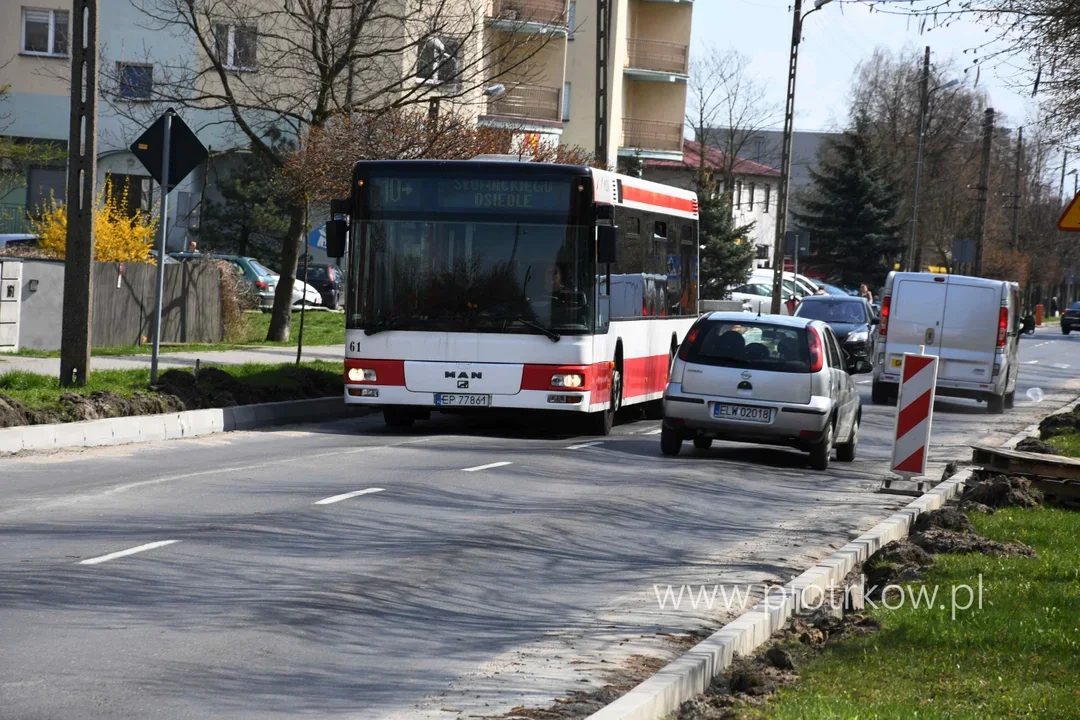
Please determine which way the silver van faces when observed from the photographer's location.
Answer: facing away from the viewer

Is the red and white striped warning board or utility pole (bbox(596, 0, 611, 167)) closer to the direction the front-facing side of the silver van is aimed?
the utility pole

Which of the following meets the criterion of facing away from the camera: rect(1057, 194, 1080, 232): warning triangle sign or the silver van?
the silver van

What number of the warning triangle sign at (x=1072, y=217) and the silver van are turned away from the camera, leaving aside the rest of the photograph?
1

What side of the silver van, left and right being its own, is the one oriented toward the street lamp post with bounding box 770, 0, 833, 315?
front

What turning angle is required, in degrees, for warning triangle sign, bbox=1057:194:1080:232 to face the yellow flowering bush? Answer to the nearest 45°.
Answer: approximately 135° to its right

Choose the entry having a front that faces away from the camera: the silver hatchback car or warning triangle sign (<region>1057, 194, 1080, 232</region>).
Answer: the silver hatchback car

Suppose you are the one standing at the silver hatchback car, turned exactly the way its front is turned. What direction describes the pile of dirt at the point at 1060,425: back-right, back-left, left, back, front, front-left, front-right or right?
front-right

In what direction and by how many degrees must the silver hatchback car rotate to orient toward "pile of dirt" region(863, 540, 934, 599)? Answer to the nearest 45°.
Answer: approximately 180°

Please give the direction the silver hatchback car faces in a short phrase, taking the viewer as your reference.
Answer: facing away from the viewer

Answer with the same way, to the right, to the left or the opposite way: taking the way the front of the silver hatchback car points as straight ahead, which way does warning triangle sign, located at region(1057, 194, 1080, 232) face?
the opposite way

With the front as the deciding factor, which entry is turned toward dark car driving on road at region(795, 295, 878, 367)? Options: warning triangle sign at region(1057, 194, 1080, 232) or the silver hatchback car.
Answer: the silver hatchback car

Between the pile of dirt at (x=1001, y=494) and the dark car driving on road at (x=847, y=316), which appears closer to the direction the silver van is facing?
the dark car driving on road

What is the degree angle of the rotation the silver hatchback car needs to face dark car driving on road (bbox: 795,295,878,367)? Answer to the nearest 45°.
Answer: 0° — it already faces it

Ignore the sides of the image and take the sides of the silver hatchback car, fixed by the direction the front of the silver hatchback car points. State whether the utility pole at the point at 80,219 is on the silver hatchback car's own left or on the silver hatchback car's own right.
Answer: on the silver hatchback car's own left
